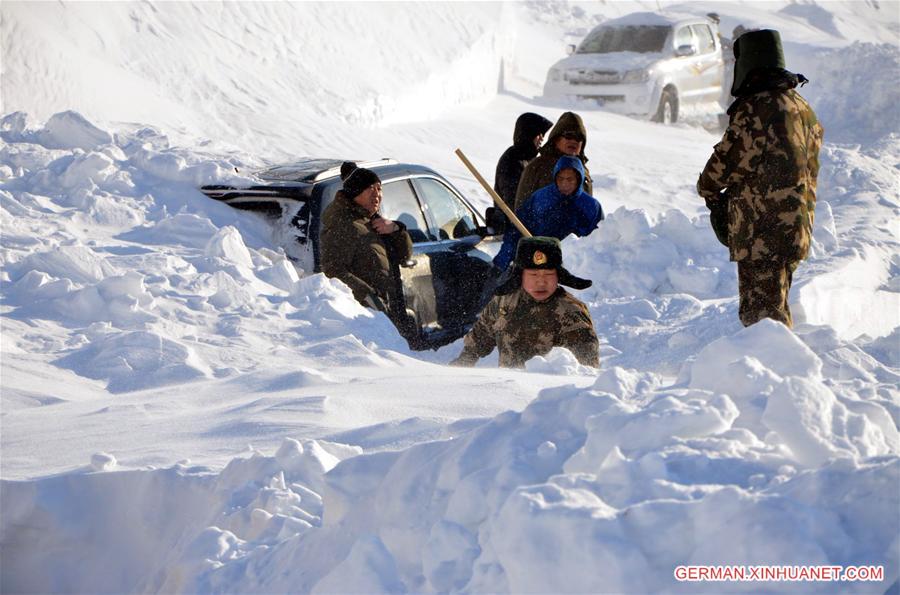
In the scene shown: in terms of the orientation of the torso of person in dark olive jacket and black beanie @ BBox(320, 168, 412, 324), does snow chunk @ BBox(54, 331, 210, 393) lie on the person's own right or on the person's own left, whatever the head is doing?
on the person's own right

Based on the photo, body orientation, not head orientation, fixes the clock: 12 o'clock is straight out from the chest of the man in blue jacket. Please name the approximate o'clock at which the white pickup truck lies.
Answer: The white pickup truck is roughly at 6 o'clock from the man in blue jacket.

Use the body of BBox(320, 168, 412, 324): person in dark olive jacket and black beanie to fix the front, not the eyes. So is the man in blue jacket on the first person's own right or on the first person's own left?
on the first person's own left

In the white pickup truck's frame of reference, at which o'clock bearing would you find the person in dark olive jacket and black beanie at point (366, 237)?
The person in dark olive jacket and black beanie is roughly at 11 o'clock from the white pickup truck.

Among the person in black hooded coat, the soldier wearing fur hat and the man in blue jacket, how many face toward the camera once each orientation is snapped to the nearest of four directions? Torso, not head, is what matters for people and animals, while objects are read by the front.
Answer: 2

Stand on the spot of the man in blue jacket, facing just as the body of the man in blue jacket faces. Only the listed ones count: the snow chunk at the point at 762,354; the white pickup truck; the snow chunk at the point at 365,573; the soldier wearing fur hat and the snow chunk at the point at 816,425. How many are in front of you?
4

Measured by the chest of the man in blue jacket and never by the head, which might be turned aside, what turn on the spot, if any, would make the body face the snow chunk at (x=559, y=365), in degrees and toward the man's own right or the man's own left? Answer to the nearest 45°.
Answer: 0° — they already face it

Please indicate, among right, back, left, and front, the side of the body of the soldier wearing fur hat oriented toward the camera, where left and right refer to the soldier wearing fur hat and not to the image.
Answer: front

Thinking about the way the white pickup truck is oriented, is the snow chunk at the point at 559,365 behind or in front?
in front

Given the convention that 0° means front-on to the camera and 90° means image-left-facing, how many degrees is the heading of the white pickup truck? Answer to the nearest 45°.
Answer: approximately 45°

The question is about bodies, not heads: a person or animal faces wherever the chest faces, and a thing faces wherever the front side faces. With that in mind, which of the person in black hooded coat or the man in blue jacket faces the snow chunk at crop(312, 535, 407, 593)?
the man in blue jacket
